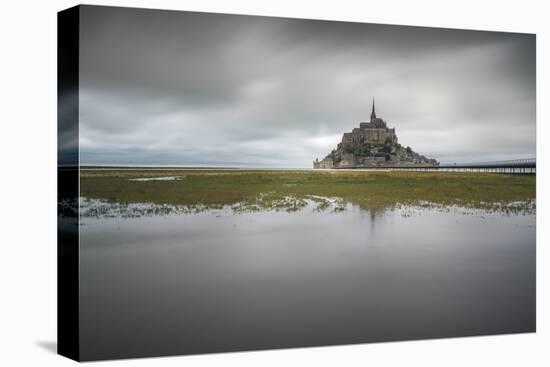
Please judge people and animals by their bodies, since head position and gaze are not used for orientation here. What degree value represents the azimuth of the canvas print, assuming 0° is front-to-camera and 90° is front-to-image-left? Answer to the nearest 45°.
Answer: approximately 315°
